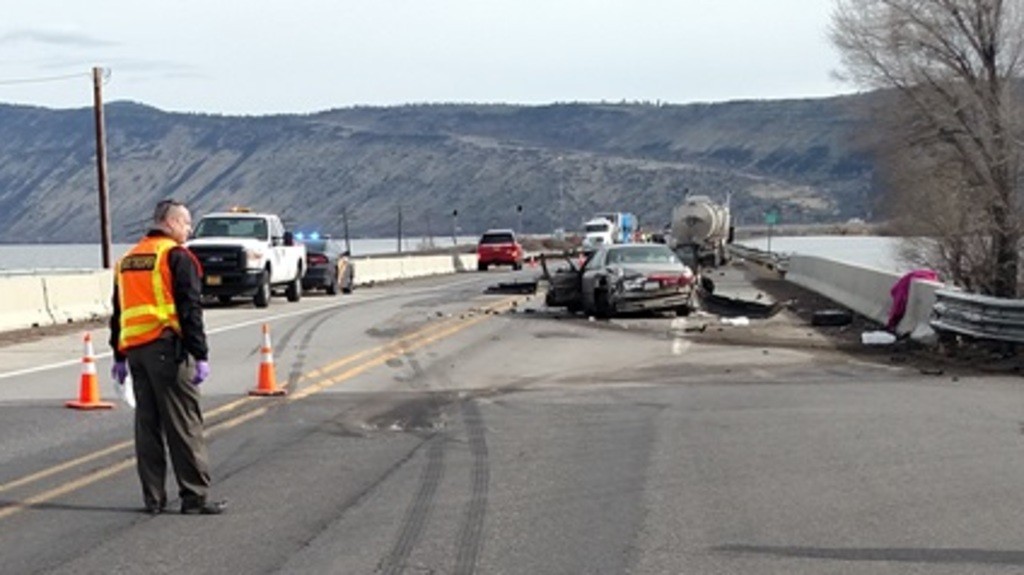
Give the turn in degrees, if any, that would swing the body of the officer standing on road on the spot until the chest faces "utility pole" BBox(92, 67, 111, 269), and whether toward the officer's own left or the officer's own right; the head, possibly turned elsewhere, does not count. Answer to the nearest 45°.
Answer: approximately 45° to the officer's own left

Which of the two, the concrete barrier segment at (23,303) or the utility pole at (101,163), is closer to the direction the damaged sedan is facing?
the utility pole

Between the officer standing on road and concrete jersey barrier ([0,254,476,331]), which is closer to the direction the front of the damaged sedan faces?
the concrete jersey barrier

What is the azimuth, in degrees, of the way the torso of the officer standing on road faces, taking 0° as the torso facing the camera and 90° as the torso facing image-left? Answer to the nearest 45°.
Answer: approximately 225°

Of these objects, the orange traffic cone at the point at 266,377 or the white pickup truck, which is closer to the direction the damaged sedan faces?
the white pickup truck

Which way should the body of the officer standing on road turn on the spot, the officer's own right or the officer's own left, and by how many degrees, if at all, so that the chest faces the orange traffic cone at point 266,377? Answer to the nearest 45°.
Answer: approximately 45° to the officer's own left

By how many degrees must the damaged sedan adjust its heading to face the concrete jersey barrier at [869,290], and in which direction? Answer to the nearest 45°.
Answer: approximately 135° to its right
